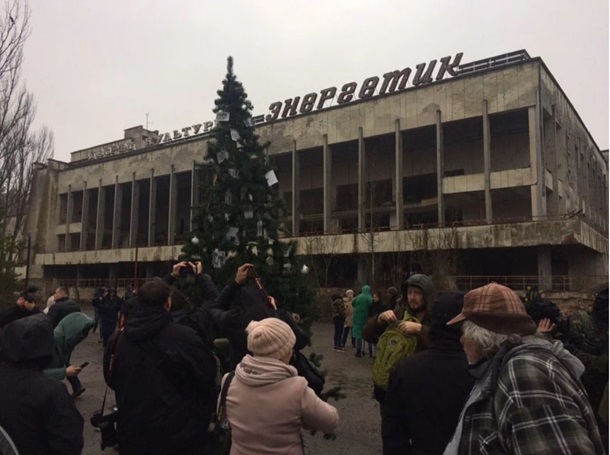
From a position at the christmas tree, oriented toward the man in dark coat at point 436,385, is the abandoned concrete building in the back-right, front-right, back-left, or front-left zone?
back-left

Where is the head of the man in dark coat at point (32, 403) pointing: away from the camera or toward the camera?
away from the camera

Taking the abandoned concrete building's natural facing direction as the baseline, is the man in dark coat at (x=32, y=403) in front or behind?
in front

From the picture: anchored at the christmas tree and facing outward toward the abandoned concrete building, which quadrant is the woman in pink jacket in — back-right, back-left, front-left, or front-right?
back-right

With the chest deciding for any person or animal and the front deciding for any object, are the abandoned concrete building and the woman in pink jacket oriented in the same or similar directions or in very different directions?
very different directions

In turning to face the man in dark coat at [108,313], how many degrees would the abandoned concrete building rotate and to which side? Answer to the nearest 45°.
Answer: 0° — it already faces them

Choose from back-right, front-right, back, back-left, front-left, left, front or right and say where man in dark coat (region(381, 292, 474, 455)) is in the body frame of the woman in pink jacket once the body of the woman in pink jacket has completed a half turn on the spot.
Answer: back-left

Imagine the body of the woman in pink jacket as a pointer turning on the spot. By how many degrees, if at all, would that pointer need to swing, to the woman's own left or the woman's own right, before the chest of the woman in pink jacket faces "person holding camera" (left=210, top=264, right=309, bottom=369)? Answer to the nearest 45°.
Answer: approximately 45° to the woman's own left

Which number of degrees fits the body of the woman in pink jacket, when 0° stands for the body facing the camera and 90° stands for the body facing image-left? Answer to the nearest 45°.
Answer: approximately 225°

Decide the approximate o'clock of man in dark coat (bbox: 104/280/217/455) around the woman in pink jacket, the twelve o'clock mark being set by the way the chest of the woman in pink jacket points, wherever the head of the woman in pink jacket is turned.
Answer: The man in dark coat is roughly at 9 o'clock from the woman in pink jacket.

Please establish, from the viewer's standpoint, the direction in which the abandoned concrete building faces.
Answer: facing the viewer and to the left of the viewer

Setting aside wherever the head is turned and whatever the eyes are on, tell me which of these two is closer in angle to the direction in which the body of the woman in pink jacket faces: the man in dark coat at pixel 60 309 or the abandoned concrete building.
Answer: the abandoned concrete building

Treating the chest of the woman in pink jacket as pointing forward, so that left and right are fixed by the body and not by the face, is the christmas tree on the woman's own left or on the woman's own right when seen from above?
on the woman's own left
